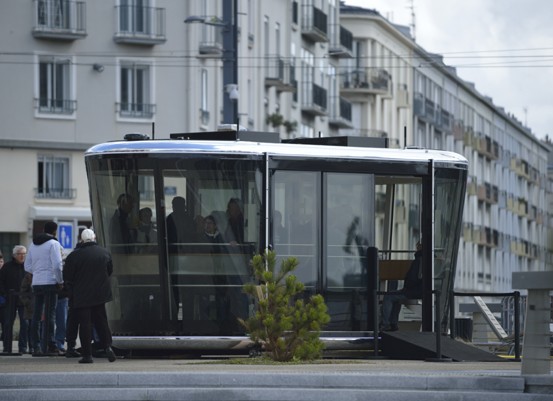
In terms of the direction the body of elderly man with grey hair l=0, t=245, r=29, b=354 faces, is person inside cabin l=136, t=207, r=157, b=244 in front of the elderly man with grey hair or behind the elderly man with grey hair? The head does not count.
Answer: in front

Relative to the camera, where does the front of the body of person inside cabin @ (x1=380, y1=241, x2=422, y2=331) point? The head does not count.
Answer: to the viewer's left

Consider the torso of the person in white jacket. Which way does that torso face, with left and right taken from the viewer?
facing away from the viewer and to the right of the viewer

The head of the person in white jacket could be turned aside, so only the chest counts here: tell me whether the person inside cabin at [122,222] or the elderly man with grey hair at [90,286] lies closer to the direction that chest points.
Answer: the person inside cabin

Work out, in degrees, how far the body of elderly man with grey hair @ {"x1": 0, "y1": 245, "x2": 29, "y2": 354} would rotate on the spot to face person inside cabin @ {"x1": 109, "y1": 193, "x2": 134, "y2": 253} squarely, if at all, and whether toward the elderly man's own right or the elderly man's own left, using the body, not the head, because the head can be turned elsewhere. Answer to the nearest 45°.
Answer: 0° — they already face them

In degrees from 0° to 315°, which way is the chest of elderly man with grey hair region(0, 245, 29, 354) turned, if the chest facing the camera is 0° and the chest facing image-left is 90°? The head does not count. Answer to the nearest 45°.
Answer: approximately 315°

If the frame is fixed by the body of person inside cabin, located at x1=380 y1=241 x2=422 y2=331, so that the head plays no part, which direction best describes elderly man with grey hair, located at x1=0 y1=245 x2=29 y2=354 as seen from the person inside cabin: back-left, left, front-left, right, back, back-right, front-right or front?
front

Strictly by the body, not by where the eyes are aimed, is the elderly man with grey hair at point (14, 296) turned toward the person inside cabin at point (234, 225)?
no

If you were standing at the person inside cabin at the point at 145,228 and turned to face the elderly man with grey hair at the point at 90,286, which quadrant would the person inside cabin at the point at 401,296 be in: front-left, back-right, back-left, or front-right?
back-left

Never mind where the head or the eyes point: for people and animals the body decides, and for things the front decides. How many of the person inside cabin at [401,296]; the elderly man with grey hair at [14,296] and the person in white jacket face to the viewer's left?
1

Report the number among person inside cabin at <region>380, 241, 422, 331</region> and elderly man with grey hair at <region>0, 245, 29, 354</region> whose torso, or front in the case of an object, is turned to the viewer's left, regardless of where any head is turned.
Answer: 1

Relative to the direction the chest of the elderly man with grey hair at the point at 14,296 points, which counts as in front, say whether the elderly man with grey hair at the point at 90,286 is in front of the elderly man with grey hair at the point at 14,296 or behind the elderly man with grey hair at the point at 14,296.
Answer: in front
